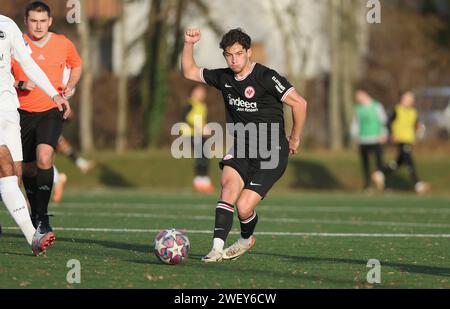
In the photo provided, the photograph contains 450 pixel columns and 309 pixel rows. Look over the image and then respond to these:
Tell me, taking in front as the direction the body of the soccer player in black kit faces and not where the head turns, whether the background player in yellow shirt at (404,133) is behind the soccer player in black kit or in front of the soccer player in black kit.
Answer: behind

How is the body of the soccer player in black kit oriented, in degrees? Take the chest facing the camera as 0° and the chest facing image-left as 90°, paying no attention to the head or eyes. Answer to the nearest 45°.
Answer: approximately 45°

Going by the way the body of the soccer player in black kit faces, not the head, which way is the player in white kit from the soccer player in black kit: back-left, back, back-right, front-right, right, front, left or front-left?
front-right

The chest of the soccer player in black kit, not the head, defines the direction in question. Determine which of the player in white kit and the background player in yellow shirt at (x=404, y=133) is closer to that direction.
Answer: the player in white kit

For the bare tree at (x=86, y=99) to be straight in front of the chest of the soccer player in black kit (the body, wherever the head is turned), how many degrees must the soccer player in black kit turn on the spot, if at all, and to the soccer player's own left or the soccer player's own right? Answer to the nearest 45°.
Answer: approximately 135° to the soccer player's own right

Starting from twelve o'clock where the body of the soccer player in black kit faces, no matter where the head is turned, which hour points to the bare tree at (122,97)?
The bare tree is roughly at 4 o'clock from the soccer player in black kit.
